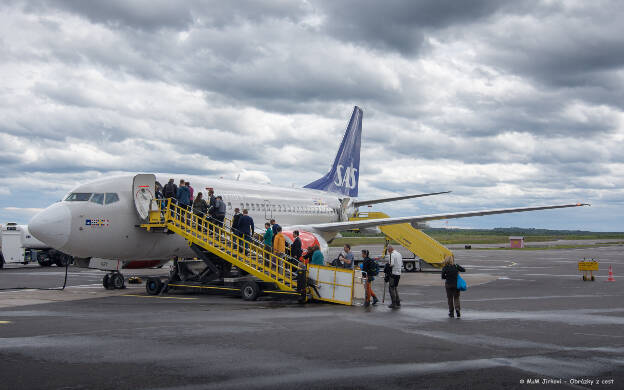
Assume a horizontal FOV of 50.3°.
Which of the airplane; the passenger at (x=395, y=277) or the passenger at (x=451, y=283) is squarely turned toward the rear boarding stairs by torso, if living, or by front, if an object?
the passenger at (x=451, y=283)

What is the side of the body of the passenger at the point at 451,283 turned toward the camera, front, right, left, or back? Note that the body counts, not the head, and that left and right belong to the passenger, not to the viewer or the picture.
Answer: back

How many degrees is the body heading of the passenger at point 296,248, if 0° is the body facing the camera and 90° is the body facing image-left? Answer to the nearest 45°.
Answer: approximately 90°

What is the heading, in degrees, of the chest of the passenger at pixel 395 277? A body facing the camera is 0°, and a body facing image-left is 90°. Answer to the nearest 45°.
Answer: approximately 90°

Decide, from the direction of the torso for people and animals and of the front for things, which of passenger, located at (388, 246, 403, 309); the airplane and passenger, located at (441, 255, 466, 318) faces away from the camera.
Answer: passenger, located at (441, 255, 466, 318)

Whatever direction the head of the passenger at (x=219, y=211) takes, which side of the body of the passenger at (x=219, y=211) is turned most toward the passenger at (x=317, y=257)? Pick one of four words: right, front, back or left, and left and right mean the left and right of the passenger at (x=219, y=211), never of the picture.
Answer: back

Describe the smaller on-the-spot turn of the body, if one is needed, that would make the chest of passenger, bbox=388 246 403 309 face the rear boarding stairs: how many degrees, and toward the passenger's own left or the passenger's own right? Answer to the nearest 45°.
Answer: approximately 90° to the passenger's own right

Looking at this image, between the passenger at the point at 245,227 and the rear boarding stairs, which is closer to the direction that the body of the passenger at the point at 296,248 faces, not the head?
the passenger

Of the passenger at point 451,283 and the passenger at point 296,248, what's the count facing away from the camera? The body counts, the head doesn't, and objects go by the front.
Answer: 1

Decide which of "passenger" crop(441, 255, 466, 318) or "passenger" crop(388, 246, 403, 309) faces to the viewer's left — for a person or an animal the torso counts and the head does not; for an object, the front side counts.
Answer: "passenger" crop(388, 246, 403, 309)

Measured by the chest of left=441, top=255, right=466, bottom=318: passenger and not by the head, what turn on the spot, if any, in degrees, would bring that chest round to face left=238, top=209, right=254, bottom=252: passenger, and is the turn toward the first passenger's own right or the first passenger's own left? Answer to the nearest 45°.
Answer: approximately 45° to the first passenger's own left

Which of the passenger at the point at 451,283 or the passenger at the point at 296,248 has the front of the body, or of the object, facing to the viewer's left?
the passenger at the point at 296,248

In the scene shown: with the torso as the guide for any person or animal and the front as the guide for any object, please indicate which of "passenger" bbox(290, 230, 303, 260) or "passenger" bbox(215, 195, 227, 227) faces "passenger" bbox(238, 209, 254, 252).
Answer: "passenger" bbox(290, 230, 303, 260)

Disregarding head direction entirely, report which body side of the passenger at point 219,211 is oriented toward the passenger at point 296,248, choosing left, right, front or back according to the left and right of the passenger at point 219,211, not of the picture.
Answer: back
